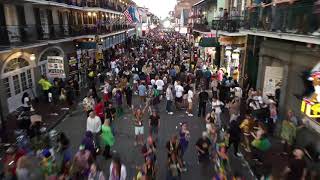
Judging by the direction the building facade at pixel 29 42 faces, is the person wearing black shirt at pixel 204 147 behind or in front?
in front

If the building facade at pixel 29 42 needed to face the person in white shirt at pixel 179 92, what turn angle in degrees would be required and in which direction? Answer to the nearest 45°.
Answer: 0° — it already faces them

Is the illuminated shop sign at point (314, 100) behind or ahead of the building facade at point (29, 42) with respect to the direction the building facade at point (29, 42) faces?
ahead

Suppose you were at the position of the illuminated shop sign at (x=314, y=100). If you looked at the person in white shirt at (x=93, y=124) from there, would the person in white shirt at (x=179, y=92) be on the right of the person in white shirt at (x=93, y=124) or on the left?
right

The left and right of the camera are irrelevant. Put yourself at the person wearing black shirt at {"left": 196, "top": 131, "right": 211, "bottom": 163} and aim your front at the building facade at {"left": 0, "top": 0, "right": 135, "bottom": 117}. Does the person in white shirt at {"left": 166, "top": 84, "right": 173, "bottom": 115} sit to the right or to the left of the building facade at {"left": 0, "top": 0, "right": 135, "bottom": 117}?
right

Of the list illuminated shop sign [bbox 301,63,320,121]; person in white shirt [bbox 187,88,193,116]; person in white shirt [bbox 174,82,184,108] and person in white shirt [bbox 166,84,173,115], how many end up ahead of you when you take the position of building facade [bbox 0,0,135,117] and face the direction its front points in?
4

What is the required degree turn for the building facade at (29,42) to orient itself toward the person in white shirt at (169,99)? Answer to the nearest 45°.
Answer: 0° — it already faces them

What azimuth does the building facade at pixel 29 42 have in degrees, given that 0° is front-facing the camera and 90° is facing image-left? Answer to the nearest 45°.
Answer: approximately 315°
